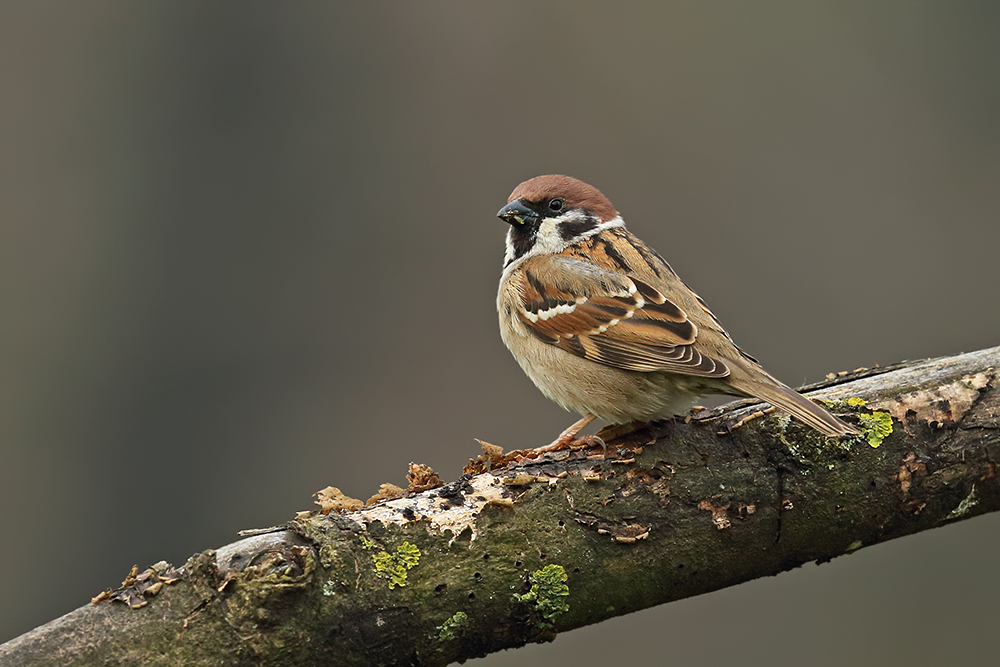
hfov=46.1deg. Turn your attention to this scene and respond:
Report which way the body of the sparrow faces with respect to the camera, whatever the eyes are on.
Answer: to the viewer's left
